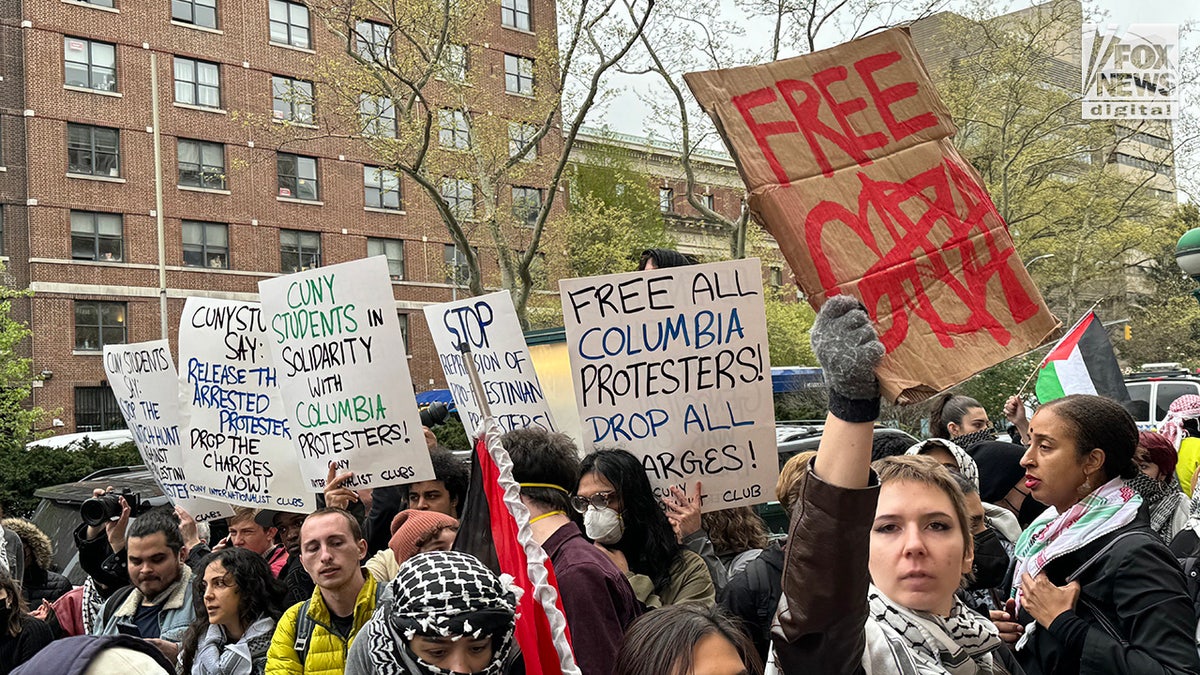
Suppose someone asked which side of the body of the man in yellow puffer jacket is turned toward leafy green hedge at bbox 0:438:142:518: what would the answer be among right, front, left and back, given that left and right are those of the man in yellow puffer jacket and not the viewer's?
back

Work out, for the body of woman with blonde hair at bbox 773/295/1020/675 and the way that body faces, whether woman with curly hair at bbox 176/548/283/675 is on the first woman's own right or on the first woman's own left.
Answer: on the first woman's own right

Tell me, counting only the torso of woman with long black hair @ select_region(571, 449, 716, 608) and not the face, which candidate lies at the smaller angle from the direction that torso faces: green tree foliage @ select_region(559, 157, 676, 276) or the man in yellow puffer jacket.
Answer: the man in yellow puffer jacket

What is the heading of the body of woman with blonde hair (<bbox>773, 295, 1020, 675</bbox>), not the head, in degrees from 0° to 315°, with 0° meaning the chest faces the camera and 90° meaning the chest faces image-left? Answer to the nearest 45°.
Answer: approximately 0°

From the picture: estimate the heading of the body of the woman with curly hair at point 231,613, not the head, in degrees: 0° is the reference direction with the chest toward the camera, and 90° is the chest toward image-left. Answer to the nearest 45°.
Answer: approximately 45°

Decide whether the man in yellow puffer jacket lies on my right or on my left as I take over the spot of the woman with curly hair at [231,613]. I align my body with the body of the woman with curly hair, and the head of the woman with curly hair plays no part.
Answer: on my left

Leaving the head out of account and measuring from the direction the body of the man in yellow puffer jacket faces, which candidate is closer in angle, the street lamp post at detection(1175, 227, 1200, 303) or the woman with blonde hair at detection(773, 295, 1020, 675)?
the woman with blonde hair

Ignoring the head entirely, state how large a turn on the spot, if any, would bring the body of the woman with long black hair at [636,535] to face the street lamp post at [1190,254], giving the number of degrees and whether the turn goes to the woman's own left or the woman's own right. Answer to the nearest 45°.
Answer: approximately 180°

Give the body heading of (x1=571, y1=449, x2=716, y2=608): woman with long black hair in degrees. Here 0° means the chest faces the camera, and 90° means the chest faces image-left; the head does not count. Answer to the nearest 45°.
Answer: approximately 45°

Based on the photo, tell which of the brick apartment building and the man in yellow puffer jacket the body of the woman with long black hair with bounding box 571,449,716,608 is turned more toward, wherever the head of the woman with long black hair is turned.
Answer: the man in yellow puffer jacket

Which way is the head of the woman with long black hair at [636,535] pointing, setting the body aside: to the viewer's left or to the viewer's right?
to the viewer's left
